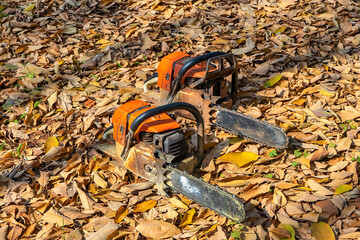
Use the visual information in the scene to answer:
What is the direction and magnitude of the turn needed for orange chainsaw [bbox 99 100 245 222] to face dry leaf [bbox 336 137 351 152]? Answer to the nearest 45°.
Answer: approximately 45° to its left

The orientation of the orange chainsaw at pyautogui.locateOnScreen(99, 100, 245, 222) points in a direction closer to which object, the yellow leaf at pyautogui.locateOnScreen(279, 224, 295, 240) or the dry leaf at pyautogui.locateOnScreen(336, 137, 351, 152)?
the yellow leaf

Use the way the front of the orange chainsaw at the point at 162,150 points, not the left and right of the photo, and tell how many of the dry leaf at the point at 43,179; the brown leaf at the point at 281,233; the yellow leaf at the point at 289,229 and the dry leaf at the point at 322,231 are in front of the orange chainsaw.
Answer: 3

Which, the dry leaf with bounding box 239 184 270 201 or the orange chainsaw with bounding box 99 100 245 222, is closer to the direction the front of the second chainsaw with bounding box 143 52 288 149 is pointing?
the dry leaf

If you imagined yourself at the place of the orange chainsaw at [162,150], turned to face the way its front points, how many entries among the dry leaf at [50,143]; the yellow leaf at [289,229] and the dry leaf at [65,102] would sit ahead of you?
1

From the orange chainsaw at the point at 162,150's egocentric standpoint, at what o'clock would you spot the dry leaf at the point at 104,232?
The dry leaf is roughly at 3 o'clock from the orange chainsaw.

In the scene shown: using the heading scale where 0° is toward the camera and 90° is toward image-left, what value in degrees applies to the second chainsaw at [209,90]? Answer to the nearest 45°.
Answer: approximately 315°

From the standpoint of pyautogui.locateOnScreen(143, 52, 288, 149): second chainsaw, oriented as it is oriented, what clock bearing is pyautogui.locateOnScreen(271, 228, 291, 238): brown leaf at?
The brown leaf is roughly at 1 o'clock from the second chainsaw.

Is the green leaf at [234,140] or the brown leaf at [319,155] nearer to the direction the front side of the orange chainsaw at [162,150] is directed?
the brown leaf

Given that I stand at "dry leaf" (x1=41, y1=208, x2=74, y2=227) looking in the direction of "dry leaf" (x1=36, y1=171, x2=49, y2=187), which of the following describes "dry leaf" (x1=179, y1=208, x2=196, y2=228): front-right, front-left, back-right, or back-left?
back-right

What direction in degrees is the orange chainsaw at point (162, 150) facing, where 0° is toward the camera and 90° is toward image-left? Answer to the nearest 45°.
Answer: approximately 315°
